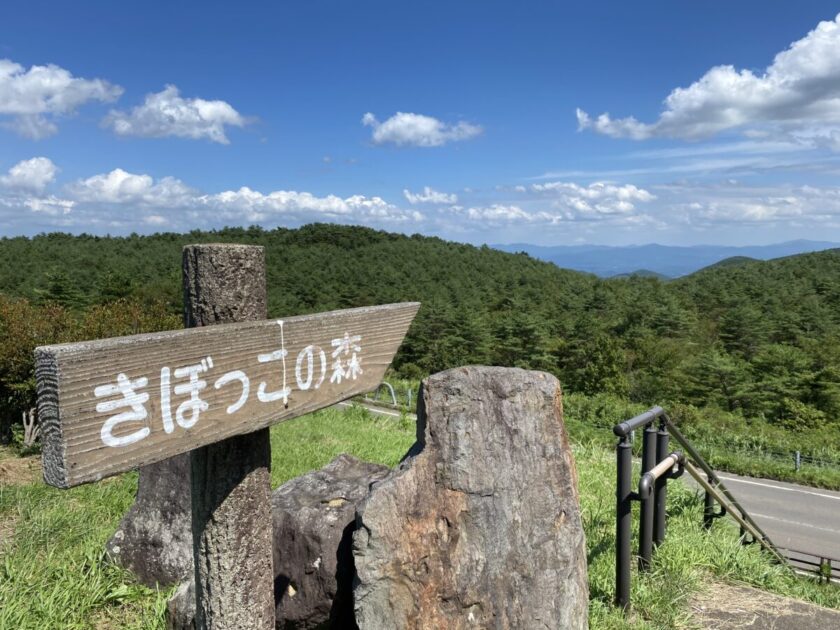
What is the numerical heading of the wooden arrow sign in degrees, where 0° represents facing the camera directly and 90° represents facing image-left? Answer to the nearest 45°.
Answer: approximately 315°

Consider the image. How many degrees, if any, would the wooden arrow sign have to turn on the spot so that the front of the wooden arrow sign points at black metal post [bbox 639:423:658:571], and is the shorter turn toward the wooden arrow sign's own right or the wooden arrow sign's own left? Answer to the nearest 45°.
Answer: approximately 90° to the wooden arrow sign's own left

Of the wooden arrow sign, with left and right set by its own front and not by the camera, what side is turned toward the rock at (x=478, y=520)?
left

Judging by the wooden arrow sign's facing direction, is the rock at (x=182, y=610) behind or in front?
behind

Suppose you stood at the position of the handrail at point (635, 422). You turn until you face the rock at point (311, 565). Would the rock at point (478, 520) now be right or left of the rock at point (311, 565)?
left

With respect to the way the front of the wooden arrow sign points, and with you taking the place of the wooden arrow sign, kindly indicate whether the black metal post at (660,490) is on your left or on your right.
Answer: on your left

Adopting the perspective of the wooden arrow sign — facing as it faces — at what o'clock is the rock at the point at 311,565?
The rock is roughly at 8 o'clock from the wooden arrow sign.
